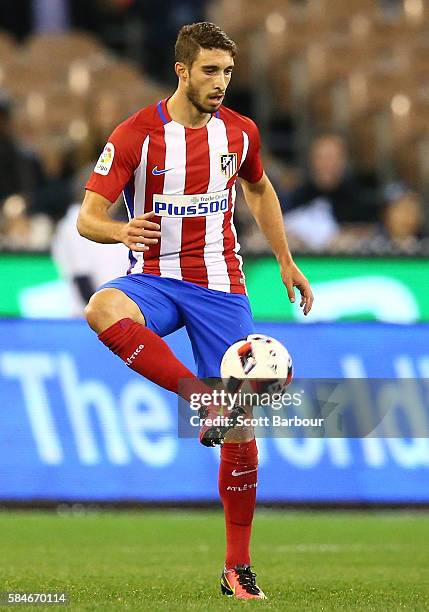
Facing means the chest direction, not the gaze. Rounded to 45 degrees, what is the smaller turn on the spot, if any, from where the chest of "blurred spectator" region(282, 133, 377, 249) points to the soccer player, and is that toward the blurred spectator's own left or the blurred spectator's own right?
0° — they already face them

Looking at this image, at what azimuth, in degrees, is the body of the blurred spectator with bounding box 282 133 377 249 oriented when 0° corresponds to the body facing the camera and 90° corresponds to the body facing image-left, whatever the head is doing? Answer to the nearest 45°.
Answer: approximately 0°

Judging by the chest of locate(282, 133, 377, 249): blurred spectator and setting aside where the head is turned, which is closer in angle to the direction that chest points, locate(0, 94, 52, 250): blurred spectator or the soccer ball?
the soccer ball

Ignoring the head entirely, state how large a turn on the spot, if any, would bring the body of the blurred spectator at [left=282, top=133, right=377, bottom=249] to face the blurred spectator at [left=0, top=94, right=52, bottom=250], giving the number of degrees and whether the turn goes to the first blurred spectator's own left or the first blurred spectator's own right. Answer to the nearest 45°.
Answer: approximately 90° to the first blurred spectator's own right

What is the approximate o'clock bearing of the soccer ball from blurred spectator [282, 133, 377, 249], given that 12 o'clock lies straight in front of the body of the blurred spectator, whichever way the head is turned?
The soccer ball is roughly at 12 o'clock from the blurred spectator.

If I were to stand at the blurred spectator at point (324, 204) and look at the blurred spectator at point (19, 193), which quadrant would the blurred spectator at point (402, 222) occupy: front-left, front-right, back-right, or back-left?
back-left

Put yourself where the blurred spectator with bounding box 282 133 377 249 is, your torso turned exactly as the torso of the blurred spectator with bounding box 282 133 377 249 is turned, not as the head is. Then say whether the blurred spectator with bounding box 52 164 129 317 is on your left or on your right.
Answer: on your right
